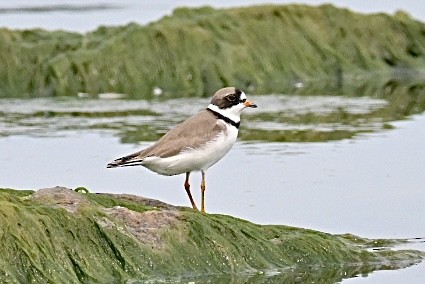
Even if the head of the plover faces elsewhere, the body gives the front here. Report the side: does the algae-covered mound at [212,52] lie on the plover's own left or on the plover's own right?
on the plover's own left

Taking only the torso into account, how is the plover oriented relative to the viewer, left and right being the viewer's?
facing to the right of the viewer
